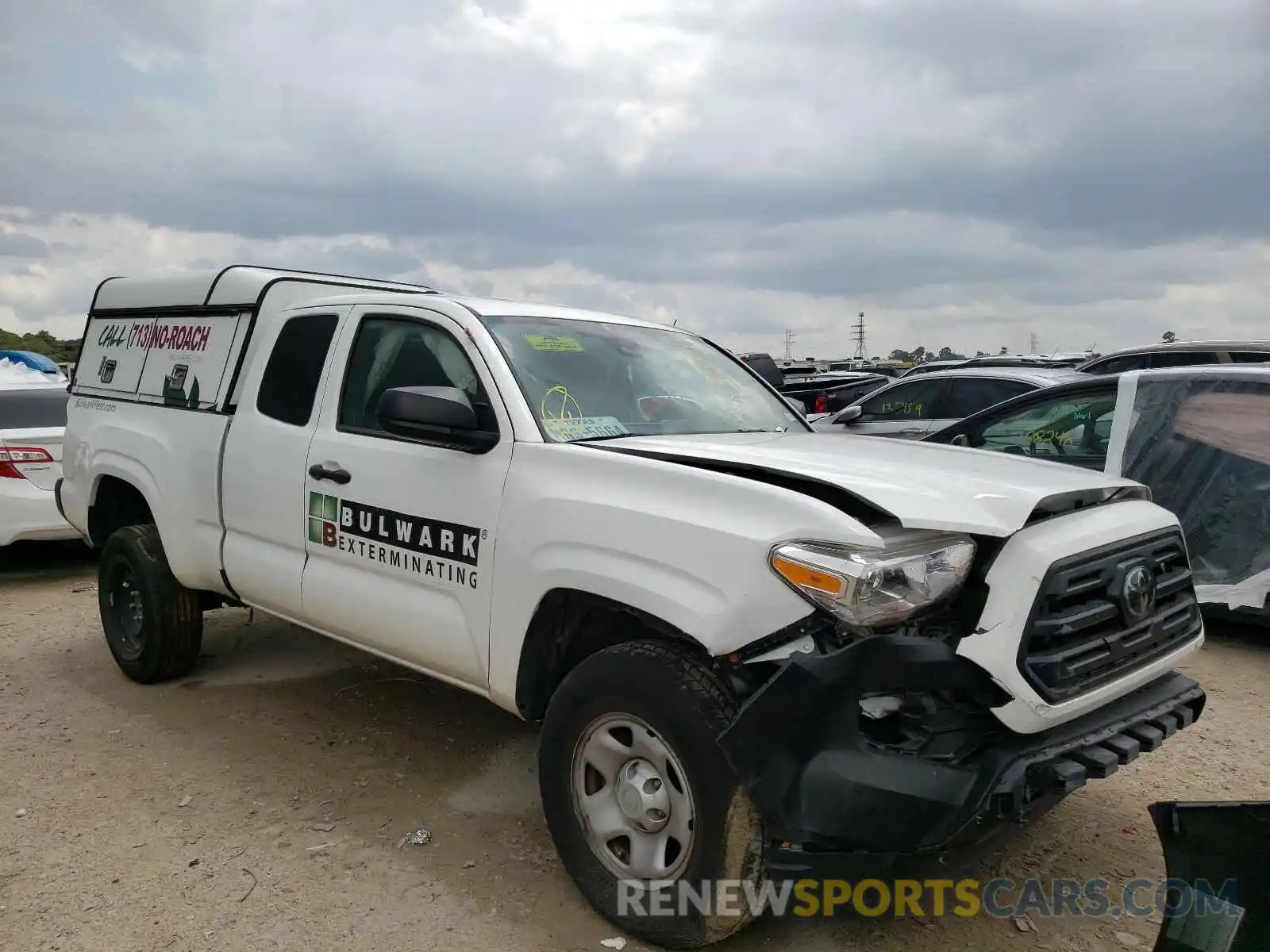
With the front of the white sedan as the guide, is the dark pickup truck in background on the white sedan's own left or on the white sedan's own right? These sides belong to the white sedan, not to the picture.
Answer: on the white sedan's own right

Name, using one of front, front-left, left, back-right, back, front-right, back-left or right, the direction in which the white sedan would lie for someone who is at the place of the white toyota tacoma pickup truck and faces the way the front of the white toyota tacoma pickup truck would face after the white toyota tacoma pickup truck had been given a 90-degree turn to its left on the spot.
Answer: left

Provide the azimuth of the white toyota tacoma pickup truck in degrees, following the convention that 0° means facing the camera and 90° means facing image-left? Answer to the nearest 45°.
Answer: approximately 315°

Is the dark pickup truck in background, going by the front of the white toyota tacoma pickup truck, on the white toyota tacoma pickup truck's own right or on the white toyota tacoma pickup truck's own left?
on the white toyota tacoma pickup truck's own left

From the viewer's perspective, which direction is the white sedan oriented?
away from the camera
